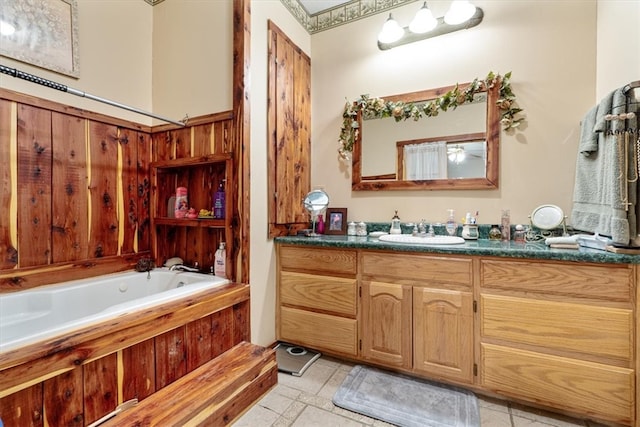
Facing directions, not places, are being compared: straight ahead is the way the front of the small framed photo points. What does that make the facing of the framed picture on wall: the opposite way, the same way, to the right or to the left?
to the left

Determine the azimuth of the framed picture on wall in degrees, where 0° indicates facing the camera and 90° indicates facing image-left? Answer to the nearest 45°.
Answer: approximately 315°

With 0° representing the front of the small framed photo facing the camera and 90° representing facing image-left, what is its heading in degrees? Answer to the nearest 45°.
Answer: approximately 0°

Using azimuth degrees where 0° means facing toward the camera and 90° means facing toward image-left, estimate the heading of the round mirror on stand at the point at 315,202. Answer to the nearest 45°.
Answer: approximately 0°

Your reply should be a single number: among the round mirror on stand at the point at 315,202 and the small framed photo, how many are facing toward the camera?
2

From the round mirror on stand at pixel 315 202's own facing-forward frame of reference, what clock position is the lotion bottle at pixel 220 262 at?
The lotion bottle is roughly at 2 o'clock from the round mirror on stand.

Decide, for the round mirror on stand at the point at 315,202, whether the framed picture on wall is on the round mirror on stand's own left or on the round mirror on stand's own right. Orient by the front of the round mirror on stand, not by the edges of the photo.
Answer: on the round mirror on stand's own right

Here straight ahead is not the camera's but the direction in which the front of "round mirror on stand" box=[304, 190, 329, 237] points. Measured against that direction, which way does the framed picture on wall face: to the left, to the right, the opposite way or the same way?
to the left
